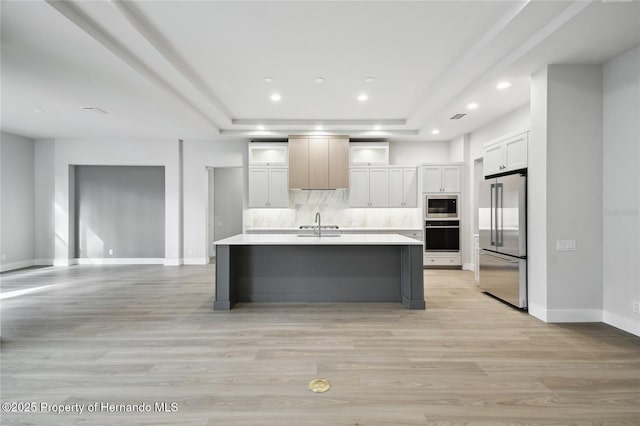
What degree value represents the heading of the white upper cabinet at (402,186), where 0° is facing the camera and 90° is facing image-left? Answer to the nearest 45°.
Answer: approximately 0°

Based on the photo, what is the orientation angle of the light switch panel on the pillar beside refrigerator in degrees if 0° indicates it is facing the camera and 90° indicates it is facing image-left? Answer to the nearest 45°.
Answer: approximately 0°

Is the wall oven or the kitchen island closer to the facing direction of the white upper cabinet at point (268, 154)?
the kitchen island

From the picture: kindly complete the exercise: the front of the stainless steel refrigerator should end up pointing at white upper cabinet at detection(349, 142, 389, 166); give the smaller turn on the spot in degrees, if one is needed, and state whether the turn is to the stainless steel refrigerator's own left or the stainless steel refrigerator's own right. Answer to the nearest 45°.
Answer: approximately 90° to the stainless steel refrigerator's own right

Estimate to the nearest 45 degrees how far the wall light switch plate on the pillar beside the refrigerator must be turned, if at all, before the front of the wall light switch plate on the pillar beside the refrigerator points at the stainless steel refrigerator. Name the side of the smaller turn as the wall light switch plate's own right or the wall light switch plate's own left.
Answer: approximately 135° to the wall light switch plate's own right
